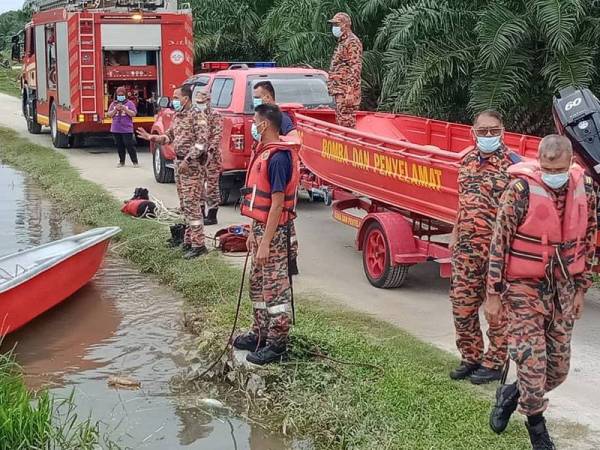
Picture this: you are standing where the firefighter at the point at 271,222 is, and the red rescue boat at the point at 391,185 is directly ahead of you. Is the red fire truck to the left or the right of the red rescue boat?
left

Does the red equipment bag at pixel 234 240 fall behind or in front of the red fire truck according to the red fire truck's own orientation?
behind

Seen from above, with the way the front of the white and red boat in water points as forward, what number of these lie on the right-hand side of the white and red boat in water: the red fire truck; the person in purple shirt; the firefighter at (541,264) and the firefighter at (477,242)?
2

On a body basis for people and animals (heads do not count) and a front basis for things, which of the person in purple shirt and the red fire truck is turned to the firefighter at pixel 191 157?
the person in purple shirt

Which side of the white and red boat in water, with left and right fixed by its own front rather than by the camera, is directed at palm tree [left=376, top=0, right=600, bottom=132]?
front

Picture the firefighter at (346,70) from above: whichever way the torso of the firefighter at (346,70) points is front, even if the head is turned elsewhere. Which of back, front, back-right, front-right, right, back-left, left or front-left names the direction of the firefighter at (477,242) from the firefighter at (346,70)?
left

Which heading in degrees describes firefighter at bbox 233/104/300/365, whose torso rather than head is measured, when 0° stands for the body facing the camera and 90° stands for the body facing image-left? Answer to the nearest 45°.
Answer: approximately 90°

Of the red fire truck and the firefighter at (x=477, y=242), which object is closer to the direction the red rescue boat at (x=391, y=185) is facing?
the red fire truck

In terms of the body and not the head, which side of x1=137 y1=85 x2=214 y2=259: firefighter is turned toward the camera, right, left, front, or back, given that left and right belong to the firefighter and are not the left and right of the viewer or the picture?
left

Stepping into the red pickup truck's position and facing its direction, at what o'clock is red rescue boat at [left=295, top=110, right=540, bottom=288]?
The red rescue boat is roughly at 7 o'clock from the red pickup truck.

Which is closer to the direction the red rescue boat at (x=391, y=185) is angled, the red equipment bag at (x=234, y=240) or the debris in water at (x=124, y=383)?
the red equipment bag

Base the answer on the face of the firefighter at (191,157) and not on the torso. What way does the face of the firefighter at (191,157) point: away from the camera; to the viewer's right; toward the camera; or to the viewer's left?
to the viewer's left
